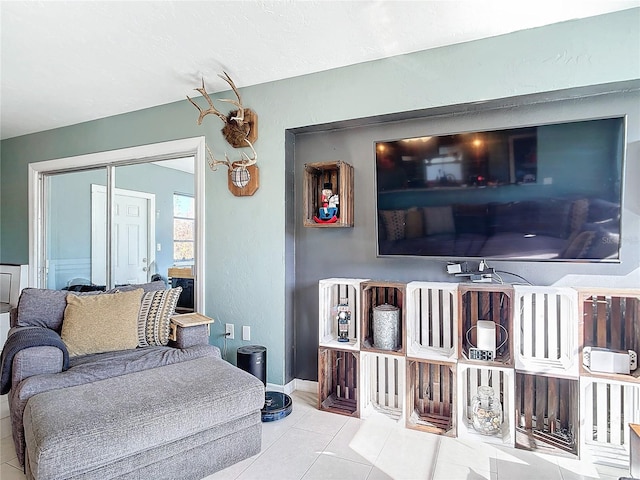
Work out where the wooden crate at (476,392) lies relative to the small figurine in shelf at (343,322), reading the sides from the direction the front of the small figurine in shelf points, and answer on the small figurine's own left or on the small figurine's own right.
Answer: on the small figurine's own left

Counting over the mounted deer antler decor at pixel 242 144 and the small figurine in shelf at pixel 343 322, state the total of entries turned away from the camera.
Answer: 0

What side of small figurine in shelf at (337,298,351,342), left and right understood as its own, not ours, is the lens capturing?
front

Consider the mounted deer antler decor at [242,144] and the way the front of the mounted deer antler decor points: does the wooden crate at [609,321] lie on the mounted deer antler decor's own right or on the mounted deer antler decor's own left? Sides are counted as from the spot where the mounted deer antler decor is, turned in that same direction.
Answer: on the mounted deer antler decor's own left

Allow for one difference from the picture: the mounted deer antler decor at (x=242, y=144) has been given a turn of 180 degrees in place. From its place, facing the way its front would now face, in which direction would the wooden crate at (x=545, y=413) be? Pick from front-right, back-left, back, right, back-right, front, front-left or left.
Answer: right

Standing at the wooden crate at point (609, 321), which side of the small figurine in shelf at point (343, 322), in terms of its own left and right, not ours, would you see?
left

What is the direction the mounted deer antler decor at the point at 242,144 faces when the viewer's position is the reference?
facing the viewer and to the left of the viewer

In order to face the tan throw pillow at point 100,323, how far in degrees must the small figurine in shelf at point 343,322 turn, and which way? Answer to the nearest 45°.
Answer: approximately 90° to its right

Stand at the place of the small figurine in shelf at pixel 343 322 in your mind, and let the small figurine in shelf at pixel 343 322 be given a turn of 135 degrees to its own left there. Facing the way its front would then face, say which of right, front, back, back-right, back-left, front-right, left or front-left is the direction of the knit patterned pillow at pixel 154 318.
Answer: back-left

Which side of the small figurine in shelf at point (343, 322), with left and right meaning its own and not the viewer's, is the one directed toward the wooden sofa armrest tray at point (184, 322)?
right

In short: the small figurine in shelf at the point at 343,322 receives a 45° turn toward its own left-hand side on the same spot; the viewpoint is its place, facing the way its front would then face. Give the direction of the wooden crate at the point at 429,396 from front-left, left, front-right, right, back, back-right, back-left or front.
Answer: front-left

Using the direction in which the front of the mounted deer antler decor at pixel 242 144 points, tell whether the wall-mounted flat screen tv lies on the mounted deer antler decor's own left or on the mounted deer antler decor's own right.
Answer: on the mounted deer antler decor's own left

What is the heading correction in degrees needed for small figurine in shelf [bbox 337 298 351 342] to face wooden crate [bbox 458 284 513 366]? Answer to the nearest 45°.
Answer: approximately 90° to its left
